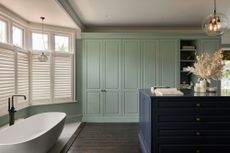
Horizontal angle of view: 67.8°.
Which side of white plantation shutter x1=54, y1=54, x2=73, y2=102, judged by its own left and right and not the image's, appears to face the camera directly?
front

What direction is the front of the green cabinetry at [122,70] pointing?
toward the camera

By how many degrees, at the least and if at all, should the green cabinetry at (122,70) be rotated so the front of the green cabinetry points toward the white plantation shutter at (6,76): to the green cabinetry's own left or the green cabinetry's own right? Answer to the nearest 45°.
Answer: approximately 45° to the green cabinetry's own right

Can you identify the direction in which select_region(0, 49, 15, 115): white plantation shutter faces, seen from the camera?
facing the viewer and to the right of the viewer

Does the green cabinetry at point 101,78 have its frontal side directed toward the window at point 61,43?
no

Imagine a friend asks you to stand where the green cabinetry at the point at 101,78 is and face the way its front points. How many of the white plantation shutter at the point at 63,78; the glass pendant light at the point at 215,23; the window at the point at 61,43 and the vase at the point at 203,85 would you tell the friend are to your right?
2

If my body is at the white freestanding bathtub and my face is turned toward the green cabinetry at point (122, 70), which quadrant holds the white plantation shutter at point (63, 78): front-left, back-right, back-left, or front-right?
front-left

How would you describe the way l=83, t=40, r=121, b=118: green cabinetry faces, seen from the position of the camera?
facing the viewer

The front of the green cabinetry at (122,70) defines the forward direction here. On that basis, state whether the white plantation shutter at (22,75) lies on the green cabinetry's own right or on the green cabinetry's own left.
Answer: on the green cabinetry's own right

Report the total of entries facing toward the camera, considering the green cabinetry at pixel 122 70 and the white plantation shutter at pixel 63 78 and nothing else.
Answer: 2

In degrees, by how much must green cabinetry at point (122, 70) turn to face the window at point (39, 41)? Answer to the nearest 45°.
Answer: approximately 45° to its right

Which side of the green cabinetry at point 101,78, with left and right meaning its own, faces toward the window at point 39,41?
right

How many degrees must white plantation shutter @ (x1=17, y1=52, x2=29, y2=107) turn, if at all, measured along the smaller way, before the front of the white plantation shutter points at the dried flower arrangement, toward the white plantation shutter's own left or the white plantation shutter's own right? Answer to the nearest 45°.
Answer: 0° — it already faces it

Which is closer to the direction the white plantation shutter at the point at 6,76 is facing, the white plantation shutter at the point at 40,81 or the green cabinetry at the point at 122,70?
the green cabinetry

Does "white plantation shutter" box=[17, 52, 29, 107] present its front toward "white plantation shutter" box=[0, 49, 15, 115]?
no

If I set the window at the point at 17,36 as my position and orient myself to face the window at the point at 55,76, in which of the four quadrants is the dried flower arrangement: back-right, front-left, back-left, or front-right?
front-right

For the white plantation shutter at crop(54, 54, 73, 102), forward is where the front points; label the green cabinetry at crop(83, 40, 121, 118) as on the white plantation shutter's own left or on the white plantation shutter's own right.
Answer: on the white plantation shutter's own left
